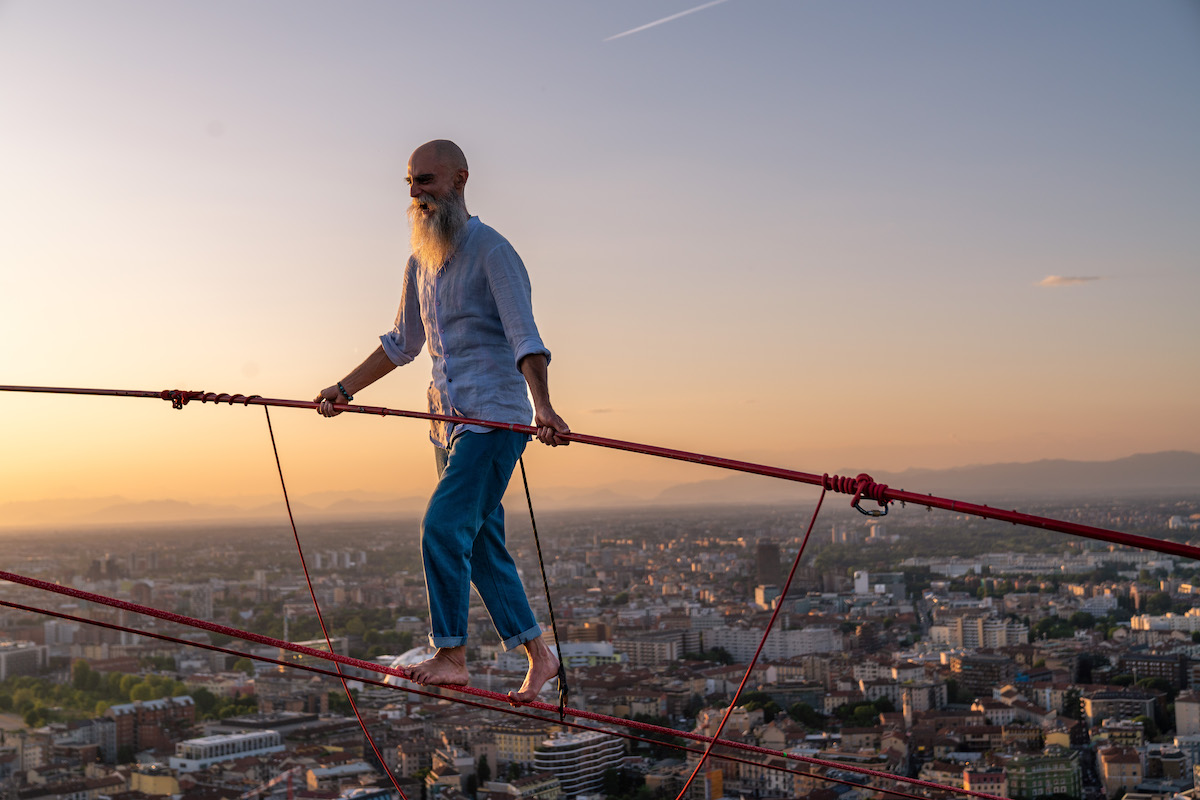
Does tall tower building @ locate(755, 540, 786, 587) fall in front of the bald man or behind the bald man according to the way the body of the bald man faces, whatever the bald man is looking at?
behind

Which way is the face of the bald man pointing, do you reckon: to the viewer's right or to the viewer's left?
to the viewer's left

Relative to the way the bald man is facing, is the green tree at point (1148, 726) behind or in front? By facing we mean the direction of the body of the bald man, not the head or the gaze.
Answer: behind

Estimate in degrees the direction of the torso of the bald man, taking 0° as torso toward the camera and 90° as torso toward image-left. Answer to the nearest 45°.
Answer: approximately 45°

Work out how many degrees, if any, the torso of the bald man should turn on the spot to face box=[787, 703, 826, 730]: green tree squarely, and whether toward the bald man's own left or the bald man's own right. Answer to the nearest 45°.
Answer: approximately 135° to the bald man's own right
